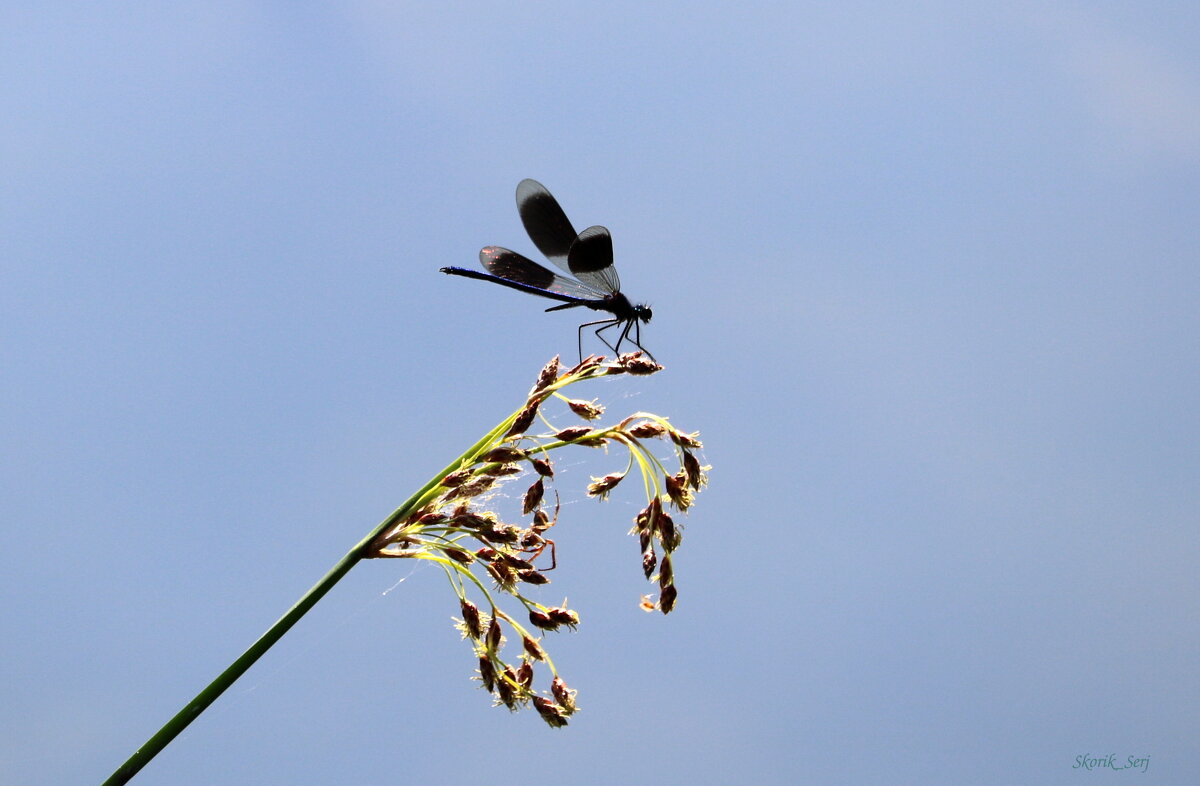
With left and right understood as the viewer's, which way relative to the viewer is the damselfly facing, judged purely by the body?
facing to the right of the viewer
